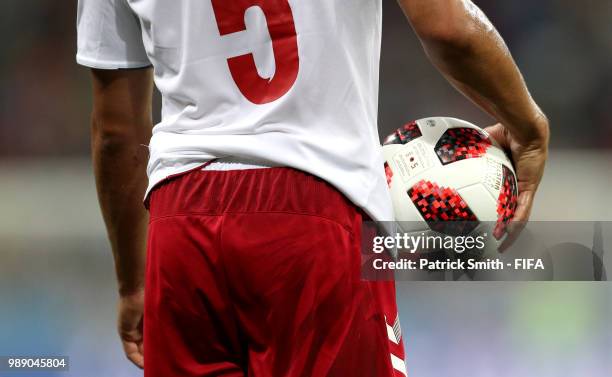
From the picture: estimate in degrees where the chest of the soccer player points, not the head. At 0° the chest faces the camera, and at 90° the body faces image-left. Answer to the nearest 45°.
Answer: approximately 180°
